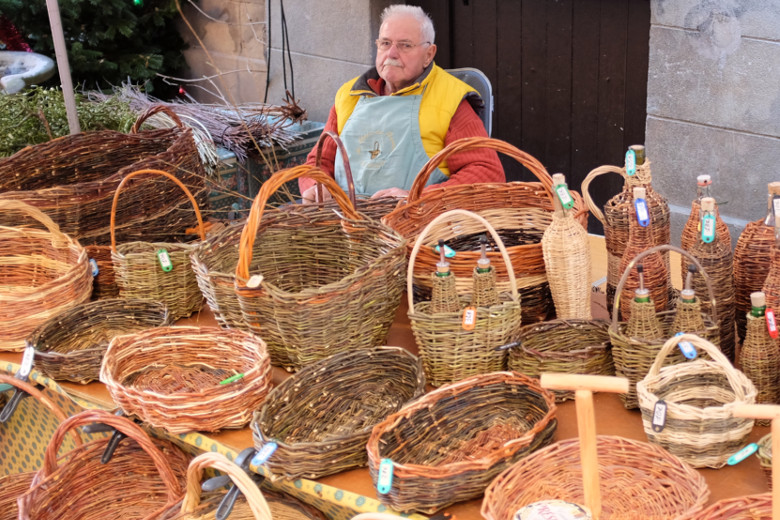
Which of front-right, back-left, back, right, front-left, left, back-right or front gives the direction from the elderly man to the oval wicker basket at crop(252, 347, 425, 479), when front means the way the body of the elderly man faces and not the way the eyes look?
front-left

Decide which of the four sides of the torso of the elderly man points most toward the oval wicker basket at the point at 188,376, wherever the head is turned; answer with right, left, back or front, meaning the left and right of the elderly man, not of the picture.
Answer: front

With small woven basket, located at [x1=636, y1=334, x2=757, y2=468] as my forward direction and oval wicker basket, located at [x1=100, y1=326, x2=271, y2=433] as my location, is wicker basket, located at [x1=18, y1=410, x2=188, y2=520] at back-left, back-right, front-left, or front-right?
back-right

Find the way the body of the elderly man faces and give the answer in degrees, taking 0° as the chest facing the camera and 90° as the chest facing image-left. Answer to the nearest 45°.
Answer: approximately 45°

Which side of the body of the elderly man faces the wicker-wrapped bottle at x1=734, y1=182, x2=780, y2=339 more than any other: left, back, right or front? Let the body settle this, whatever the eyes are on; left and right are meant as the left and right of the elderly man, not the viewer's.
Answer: left

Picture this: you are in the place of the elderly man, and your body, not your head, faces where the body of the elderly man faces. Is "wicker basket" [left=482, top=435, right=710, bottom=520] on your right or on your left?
on your left

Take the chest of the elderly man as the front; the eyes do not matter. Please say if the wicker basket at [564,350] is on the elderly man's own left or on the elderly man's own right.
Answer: on the elderly man's own left

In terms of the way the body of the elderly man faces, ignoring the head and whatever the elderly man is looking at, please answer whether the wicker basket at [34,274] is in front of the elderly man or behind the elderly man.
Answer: in front

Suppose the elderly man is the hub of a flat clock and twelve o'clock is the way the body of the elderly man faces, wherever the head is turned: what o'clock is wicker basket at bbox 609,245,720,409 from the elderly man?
The wicker basket is roughly at 10 o'clock from the elderly man.

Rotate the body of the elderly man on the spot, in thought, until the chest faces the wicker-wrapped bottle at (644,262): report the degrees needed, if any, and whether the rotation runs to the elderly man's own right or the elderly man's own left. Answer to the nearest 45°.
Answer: approximately 45° to the elderly man's own left
